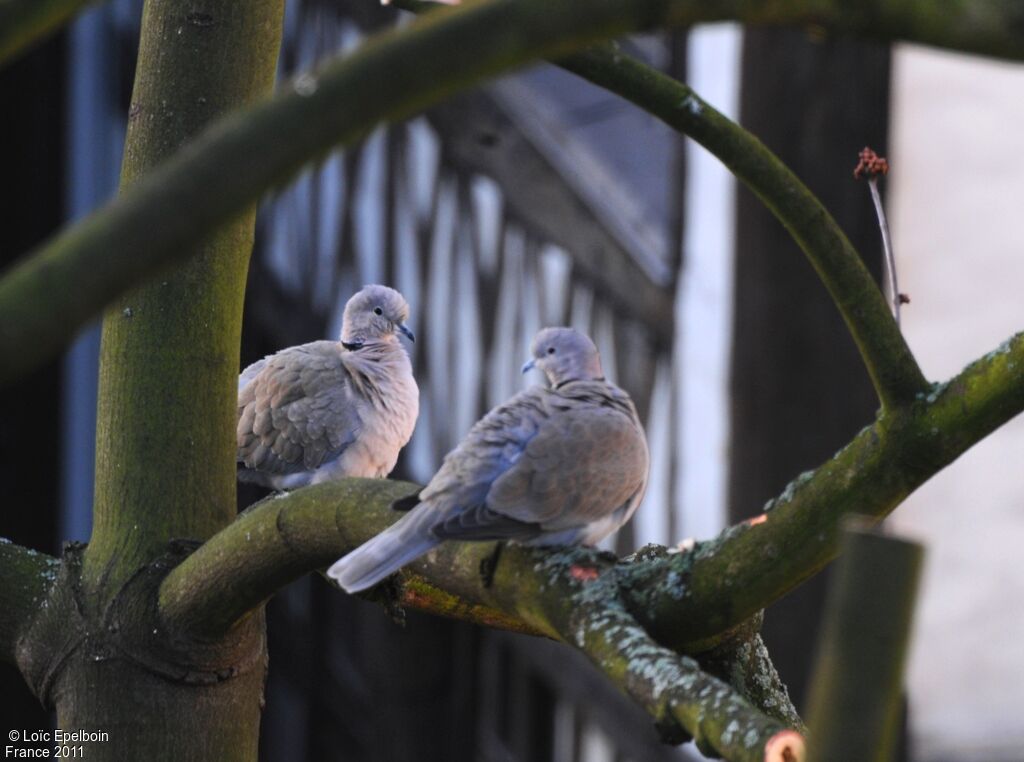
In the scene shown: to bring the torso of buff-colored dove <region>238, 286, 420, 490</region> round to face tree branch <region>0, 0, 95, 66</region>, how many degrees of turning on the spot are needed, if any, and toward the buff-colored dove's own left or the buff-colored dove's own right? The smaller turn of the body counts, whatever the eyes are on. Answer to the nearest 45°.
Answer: approximately 90° to the buff-colored dove's own right

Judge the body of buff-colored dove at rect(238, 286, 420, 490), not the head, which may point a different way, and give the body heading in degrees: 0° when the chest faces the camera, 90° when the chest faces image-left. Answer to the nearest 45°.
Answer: approximately 270°

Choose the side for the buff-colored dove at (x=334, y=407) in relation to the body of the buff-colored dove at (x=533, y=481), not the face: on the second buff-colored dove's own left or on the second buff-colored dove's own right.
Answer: on the second buff-colored dove's own left

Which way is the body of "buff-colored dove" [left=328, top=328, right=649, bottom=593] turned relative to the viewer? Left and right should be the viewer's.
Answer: facing away from the viewer and to the right of the viewer
